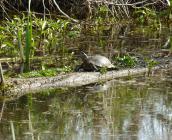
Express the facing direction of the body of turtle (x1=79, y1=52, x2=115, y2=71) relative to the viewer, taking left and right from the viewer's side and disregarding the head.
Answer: facing to the left of the viewer

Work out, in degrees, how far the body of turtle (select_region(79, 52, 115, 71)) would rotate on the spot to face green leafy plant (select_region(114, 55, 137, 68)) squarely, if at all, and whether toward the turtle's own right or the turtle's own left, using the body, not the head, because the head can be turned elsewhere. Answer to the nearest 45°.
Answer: approximately 135° to the turtle's own right
